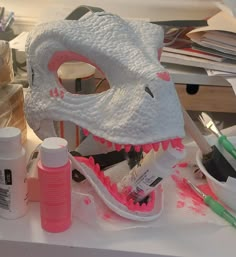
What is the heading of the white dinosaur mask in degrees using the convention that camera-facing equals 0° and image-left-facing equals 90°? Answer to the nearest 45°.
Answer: approximately 315°
